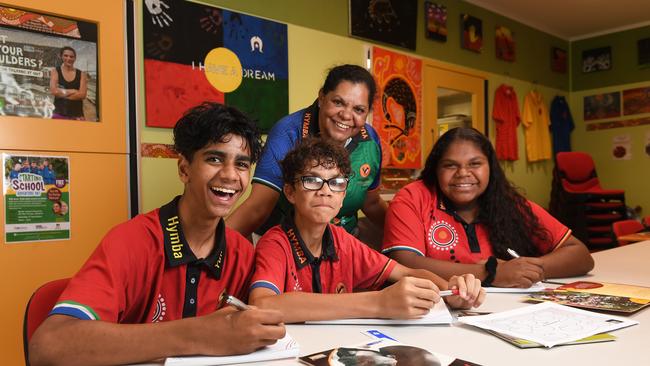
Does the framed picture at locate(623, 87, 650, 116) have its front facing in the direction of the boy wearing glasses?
yes

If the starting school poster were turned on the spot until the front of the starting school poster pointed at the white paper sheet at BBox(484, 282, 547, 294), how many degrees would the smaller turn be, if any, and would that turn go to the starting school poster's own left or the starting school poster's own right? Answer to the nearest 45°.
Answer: approximately 45° to the starting school poster's own left

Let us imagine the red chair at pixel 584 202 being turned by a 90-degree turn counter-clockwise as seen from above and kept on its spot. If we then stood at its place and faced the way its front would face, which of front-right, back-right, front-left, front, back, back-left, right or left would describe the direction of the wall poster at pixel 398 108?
back

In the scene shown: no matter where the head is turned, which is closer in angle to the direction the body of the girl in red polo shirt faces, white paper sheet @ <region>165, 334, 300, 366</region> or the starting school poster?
the white paper sheet

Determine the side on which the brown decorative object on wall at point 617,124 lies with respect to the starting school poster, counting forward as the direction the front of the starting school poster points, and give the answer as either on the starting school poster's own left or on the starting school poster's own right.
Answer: on the starting school poster's own left

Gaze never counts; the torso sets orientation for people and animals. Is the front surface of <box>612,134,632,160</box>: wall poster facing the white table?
yes

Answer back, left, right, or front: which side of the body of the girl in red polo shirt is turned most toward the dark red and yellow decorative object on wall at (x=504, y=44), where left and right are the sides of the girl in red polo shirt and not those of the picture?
back
